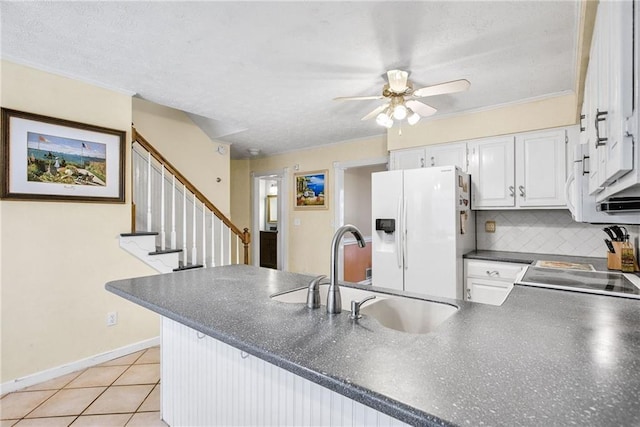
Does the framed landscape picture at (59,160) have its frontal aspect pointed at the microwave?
yes

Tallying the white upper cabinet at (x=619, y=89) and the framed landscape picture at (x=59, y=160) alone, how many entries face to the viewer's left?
1

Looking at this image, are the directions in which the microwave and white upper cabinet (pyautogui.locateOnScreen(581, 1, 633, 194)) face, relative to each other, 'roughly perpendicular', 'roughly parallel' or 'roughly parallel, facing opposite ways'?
roughly parallel

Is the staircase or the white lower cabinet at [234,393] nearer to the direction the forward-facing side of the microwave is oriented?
the staircase

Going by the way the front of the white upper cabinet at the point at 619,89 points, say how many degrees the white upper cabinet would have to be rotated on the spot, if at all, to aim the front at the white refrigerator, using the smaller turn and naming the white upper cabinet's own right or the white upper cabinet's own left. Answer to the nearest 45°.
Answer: approximately 45° to the white upper cabinet's own right

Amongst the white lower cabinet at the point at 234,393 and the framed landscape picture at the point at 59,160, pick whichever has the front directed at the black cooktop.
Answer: the framed landscape picture

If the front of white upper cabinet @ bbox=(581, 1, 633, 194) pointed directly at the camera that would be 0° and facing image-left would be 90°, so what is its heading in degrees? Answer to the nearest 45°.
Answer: approximately 90°

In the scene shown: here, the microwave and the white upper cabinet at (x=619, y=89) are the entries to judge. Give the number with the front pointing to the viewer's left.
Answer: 2

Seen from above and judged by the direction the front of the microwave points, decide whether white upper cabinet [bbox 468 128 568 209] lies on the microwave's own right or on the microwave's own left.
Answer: on the microwave's own right

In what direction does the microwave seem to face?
to the viewer's left

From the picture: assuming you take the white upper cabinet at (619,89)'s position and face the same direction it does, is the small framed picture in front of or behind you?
in front

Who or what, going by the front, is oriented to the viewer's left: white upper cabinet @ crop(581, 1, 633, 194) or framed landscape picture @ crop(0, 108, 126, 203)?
the white upper cabinet

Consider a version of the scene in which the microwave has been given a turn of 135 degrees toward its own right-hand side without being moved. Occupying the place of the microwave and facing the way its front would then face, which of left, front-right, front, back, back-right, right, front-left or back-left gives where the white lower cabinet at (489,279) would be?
left

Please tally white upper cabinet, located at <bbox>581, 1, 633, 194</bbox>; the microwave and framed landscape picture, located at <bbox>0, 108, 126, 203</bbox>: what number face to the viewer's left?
2

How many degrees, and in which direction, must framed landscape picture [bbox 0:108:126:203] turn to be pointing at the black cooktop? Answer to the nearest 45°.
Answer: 0° — it already faces it

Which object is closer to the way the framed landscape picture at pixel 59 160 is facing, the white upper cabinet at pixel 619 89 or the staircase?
the white upper cabinet

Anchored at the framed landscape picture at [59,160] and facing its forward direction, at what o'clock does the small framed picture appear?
The small framed picture is roughly at 10 o'clock from the framed landscape picture.
